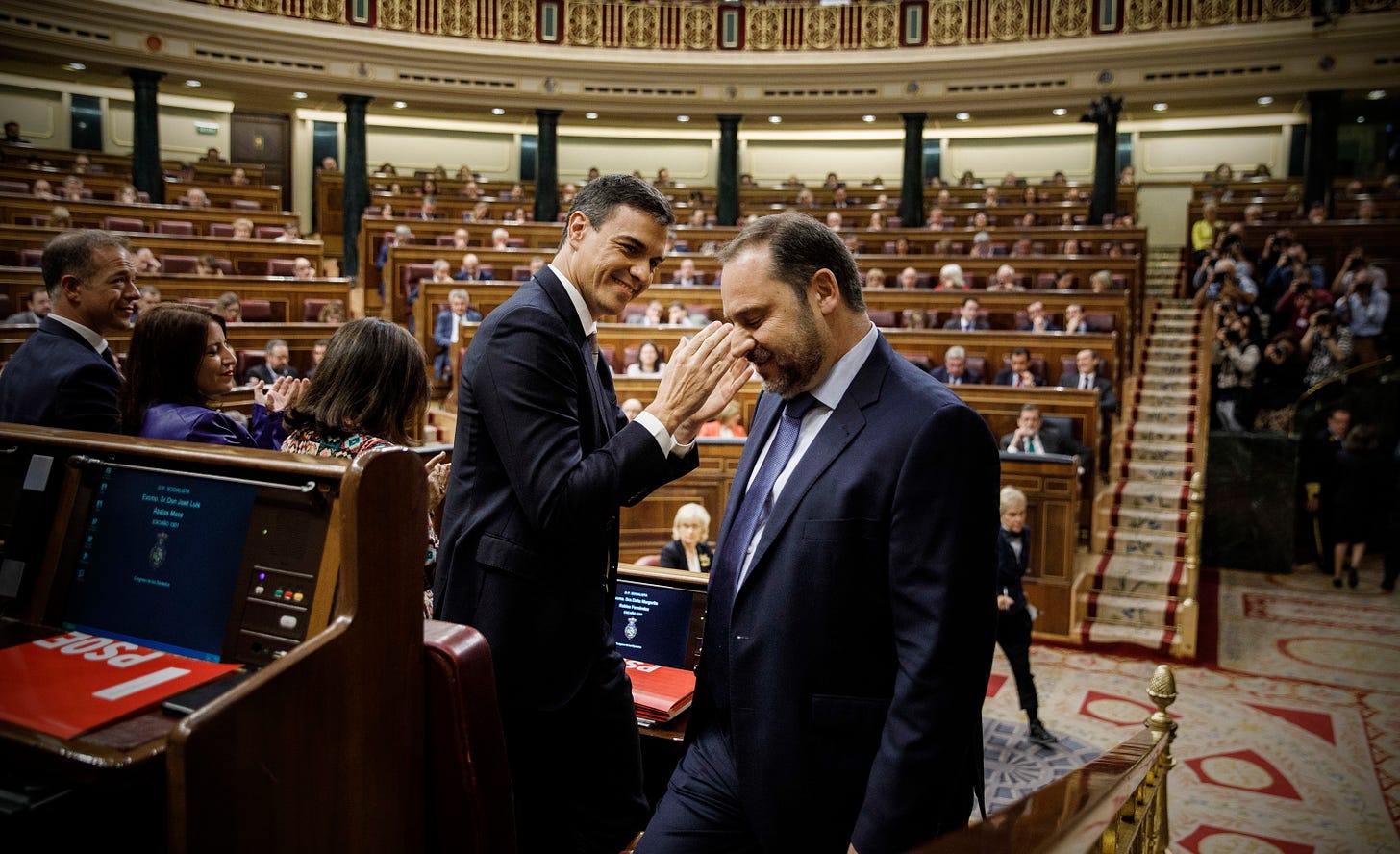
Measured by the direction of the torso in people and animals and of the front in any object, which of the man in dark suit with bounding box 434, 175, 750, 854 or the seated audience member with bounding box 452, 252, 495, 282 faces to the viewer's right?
the man in dark suit

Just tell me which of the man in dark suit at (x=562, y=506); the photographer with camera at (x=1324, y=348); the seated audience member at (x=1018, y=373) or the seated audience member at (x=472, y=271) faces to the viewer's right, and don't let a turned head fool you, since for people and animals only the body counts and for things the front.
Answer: the man in dark suit

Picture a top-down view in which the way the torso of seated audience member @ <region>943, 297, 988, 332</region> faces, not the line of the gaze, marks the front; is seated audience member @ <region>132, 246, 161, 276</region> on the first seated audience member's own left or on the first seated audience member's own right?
on the first seated audience member's own right

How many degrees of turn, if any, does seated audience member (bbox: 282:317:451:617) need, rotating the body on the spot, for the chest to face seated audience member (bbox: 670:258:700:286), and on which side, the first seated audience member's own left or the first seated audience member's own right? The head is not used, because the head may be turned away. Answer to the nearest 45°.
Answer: approximately 45° to the first seated audience member's own left

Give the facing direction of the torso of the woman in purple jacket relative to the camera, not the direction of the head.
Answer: to the viewer's right

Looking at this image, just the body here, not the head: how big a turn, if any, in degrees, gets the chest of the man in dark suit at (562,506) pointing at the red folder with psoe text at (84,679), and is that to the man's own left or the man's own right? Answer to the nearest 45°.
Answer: approximately 135° to the man's own right

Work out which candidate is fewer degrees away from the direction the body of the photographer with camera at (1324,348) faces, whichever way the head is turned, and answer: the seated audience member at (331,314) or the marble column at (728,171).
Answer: the seated audience member

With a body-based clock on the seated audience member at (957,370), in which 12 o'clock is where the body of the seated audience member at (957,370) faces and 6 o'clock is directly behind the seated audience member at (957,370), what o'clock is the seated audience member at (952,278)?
the seated audience member at (952,278) is roughly at 6 o'clock from the seated audience member at (957,370).
